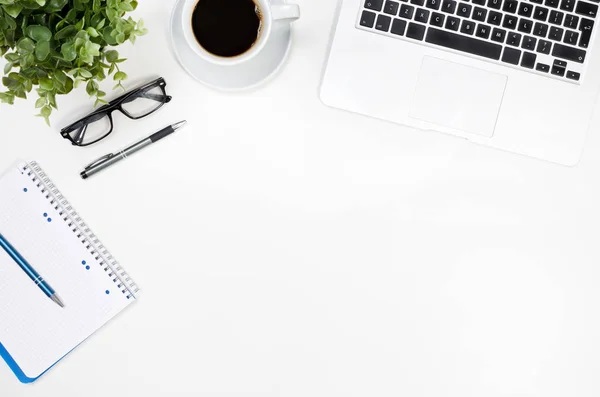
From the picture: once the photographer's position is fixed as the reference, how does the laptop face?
facing the viewer
